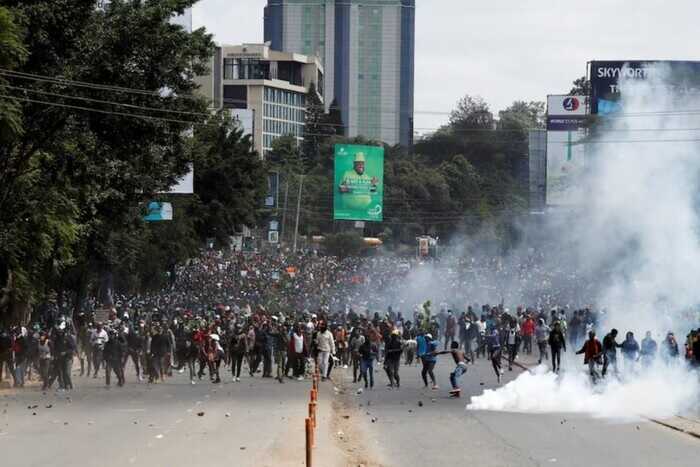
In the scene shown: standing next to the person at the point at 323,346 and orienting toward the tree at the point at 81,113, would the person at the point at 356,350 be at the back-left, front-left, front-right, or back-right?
back-right

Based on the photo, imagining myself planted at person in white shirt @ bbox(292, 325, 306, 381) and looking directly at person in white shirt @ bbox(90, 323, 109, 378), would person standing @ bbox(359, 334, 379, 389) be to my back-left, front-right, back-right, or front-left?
back-left

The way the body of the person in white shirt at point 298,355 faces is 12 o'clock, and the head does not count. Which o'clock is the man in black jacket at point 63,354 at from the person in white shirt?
The man in black jacket is roughly at 2 o'clock from the person in white shirt.

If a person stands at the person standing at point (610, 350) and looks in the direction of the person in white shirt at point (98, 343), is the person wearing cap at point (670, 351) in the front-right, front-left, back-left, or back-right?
back-right

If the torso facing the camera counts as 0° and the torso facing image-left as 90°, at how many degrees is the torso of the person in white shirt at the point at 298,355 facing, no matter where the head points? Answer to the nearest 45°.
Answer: approximately 0°

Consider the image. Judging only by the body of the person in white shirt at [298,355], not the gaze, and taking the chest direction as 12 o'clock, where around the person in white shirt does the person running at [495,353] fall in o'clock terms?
The person running is roughly at 10 o'clock from the person in white shirt.

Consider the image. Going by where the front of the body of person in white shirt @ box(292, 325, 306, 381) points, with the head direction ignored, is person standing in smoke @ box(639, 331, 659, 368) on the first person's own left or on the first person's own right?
on the first person's own left

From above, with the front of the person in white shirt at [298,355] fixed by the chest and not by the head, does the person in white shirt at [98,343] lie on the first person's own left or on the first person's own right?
on the first person's own right

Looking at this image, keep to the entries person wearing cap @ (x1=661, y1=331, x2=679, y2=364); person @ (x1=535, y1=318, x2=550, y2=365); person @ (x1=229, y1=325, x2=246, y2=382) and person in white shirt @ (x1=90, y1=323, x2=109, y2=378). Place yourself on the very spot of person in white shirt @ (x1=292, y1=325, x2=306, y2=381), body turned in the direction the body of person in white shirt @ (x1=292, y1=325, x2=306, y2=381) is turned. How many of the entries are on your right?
2

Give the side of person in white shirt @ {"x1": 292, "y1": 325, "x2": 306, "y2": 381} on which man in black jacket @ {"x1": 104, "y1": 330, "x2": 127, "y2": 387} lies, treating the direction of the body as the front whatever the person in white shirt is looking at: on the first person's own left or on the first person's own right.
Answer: on the first person's own right

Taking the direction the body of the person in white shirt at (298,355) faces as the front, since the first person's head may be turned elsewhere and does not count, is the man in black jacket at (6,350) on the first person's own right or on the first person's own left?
on the first person's own right
